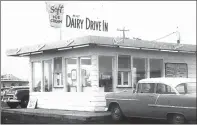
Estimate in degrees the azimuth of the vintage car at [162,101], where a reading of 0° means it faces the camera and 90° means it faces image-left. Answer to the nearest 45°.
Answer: approximately 90°

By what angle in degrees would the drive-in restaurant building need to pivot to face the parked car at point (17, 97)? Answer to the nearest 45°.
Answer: approximately 90° to its right

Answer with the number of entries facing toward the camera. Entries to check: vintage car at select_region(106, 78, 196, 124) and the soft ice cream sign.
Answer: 1

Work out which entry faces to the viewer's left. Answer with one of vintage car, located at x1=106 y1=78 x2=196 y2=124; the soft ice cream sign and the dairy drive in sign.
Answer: the vintage car

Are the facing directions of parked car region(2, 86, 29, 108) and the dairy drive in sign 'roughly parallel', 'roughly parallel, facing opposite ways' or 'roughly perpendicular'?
roughly perpendicular

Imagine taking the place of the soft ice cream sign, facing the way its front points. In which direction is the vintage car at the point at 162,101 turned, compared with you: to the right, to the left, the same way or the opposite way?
to the right

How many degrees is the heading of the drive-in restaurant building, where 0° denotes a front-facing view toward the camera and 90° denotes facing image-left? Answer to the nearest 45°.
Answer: approximately 45°

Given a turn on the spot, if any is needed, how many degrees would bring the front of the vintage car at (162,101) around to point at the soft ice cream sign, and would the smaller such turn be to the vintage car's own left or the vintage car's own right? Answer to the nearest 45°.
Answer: approximately 45° to the vintage car's own right

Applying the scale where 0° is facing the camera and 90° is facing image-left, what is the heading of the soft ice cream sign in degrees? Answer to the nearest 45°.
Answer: approximately 0°

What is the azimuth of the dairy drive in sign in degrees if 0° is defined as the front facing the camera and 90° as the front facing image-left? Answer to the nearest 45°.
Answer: approximately 315°
